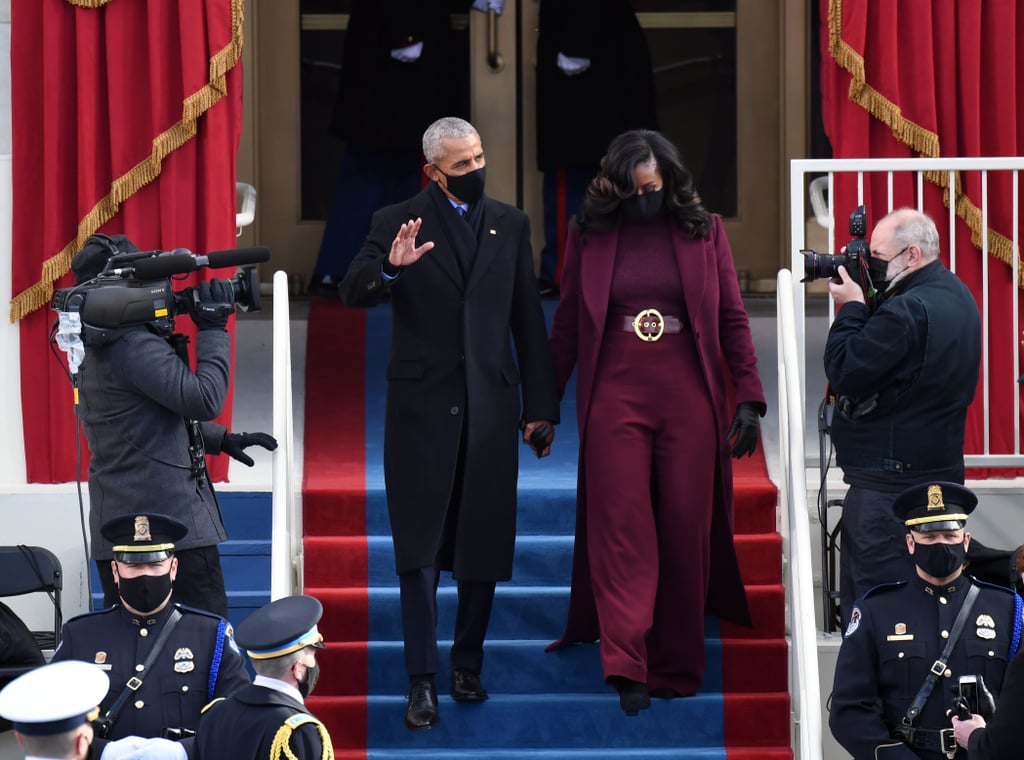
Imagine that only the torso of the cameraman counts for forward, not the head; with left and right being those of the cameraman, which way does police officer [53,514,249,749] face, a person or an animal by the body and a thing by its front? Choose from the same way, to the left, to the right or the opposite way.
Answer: to the right

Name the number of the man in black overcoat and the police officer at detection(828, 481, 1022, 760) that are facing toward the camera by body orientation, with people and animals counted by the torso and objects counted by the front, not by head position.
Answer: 2

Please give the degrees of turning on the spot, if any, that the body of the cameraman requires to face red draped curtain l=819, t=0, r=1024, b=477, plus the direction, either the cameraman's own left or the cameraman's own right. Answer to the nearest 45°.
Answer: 0° — they already face it

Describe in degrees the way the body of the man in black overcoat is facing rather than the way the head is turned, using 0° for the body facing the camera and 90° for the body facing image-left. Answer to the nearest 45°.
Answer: approximately 0°

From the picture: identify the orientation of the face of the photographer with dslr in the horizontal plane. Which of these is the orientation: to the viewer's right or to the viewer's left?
to the viewer's left

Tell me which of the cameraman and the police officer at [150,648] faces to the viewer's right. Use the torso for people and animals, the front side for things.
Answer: the cameraman

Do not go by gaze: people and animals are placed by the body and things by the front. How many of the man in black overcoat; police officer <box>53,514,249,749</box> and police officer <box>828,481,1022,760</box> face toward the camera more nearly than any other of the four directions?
3

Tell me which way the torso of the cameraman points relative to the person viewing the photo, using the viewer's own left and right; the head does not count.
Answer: facing to the right of the viewer

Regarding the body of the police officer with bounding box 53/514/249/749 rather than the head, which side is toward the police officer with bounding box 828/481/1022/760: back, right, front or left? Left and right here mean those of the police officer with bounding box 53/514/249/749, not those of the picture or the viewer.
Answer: left

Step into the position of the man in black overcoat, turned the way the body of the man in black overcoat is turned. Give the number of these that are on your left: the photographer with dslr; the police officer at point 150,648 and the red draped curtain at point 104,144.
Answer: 1
